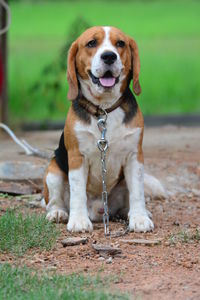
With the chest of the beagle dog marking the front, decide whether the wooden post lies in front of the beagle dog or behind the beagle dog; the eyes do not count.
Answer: behind

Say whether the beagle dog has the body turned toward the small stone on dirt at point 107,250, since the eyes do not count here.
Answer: yes

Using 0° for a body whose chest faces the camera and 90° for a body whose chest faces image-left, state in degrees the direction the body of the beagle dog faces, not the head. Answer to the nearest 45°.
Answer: approximately 0°
